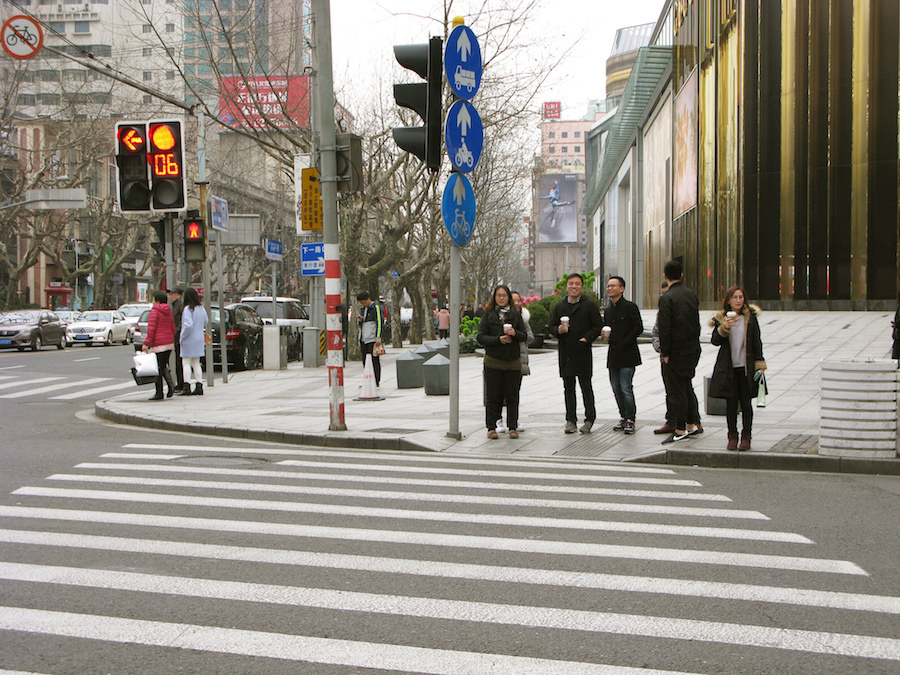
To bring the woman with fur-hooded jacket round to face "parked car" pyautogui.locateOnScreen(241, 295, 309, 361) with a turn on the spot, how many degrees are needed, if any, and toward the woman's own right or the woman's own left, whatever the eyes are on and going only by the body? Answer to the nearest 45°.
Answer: approximately 135° to the woman's own right

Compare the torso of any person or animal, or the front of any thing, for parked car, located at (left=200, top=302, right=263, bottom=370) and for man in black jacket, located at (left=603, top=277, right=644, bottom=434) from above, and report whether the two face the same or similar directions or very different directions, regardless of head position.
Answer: very different directions

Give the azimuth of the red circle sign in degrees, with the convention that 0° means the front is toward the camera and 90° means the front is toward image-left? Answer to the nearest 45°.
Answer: approximately 0°

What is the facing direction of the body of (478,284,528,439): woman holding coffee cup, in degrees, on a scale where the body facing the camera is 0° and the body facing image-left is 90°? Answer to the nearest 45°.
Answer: approximately 0°

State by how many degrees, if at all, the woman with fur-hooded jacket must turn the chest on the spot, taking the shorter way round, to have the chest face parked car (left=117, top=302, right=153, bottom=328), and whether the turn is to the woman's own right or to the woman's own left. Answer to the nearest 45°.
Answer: approximately 135° to the woman's own right

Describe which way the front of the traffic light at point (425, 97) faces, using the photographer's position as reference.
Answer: facing to the left of the viewer

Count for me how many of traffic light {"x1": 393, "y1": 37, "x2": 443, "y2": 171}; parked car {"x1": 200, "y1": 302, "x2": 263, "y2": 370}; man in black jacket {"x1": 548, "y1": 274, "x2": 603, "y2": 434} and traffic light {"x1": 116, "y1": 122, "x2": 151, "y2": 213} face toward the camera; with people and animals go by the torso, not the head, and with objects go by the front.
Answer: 2
